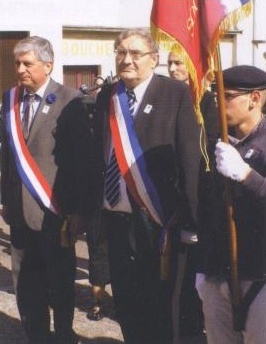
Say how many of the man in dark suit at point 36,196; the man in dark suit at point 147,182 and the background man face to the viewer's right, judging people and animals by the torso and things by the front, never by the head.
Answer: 0

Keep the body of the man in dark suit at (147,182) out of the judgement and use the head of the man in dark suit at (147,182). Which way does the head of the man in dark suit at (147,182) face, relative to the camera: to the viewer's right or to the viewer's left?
to the viewer's left

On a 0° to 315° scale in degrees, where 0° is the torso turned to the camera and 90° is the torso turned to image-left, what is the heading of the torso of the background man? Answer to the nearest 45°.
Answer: approximately 45°

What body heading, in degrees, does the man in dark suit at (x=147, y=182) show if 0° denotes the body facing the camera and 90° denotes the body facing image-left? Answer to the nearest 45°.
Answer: approximately 45°

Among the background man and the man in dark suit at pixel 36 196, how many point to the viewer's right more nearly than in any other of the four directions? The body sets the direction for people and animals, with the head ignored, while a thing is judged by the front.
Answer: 0

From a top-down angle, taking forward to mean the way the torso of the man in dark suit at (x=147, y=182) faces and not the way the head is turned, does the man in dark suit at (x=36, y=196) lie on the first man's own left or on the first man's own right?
on the first man's own right

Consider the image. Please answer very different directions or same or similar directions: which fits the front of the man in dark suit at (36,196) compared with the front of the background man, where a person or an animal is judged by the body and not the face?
same or similar directions

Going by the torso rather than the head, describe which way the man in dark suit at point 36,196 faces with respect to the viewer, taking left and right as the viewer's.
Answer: facing the viewer and to the left of the viewer

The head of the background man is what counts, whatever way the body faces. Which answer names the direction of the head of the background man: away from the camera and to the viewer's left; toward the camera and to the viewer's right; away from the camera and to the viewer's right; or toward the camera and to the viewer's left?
toward the camera and to the viewer's left

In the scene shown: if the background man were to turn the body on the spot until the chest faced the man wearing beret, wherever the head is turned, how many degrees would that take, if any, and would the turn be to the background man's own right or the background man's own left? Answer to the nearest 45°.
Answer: approximately 45° to the background man's own left

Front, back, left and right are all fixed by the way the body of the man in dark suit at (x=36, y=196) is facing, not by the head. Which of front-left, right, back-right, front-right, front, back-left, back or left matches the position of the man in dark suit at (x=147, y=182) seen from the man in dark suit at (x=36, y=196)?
left
